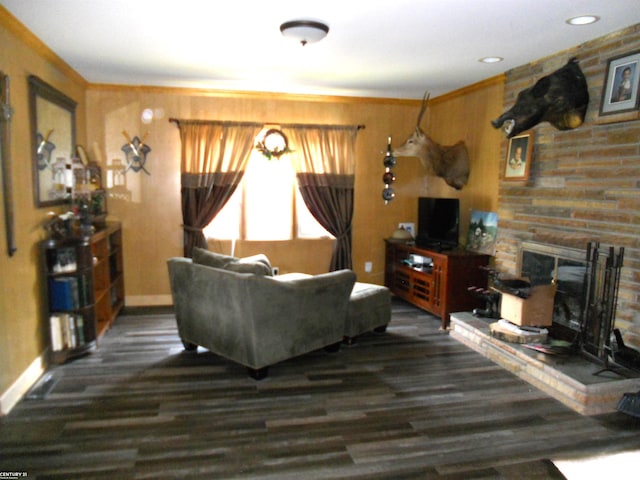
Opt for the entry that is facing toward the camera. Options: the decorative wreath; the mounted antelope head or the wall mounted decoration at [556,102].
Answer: the decorative wreath

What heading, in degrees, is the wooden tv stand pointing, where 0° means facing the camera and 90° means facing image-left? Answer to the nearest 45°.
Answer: approximately 45°

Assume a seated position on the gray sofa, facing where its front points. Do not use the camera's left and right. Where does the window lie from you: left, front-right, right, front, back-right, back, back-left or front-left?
front-left

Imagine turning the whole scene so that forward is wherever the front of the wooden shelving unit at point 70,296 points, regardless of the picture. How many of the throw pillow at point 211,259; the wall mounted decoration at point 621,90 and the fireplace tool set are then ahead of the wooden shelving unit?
3

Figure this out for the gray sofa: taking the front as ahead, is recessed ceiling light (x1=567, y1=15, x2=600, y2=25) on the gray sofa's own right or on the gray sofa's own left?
on the gray sofa's own right

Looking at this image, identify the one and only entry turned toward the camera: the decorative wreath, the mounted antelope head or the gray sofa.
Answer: the decorative wreath

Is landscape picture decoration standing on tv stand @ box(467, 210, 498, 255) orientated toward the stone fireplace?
no

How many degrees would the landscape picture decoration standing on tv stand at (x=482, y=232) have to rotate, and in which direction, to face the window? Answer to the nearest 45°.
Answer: approximately 45° to its right

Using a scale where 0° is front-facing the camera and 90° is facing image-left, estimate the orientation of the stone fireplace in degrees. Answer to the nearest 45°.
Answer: approximately 45°

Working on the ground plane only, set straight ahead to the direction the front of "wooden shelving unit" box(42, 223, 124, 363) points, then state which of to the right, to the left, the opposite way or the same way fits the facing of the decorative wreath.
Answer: to the right

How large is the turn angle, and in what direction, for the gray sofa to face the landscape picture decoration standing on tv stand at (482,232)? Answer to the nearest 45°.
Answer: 0° — it already faces it

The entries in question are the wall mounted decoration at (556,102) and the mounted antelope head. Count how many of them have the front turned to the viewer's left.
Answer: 2

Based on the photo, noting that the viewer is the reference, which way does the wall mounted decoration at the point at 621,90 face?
facing the viewer and to the left of the viewer

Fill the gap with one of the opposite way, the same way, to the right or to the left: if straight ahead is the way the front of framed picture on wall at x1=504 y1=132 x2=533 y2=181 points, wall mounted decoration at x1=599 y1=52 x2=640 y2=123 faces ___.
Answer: the same way

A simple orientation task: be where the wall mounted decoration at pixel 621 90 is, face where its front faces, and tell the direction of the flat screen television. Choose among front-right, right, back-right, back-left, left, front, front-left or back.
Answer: right

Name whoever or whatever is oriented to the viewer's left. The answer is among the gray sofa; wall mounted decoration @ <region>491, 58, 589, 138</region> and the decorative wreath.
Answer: the wall mounted decoration

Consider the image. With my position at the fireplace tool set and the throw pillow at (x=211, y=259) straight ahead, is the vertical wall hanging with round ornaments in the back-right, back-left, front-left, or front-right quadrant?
front-right

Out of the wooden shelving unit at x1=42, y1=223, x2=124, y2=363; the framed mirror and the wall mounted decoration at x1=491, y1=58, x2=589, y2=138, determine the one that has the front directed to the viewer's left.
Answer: the wall mounted decoration

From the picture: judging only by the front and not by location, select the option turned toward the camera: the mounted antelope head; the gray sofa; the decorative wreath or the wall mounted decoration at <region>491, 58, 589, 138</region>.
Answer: the decorative wreath
